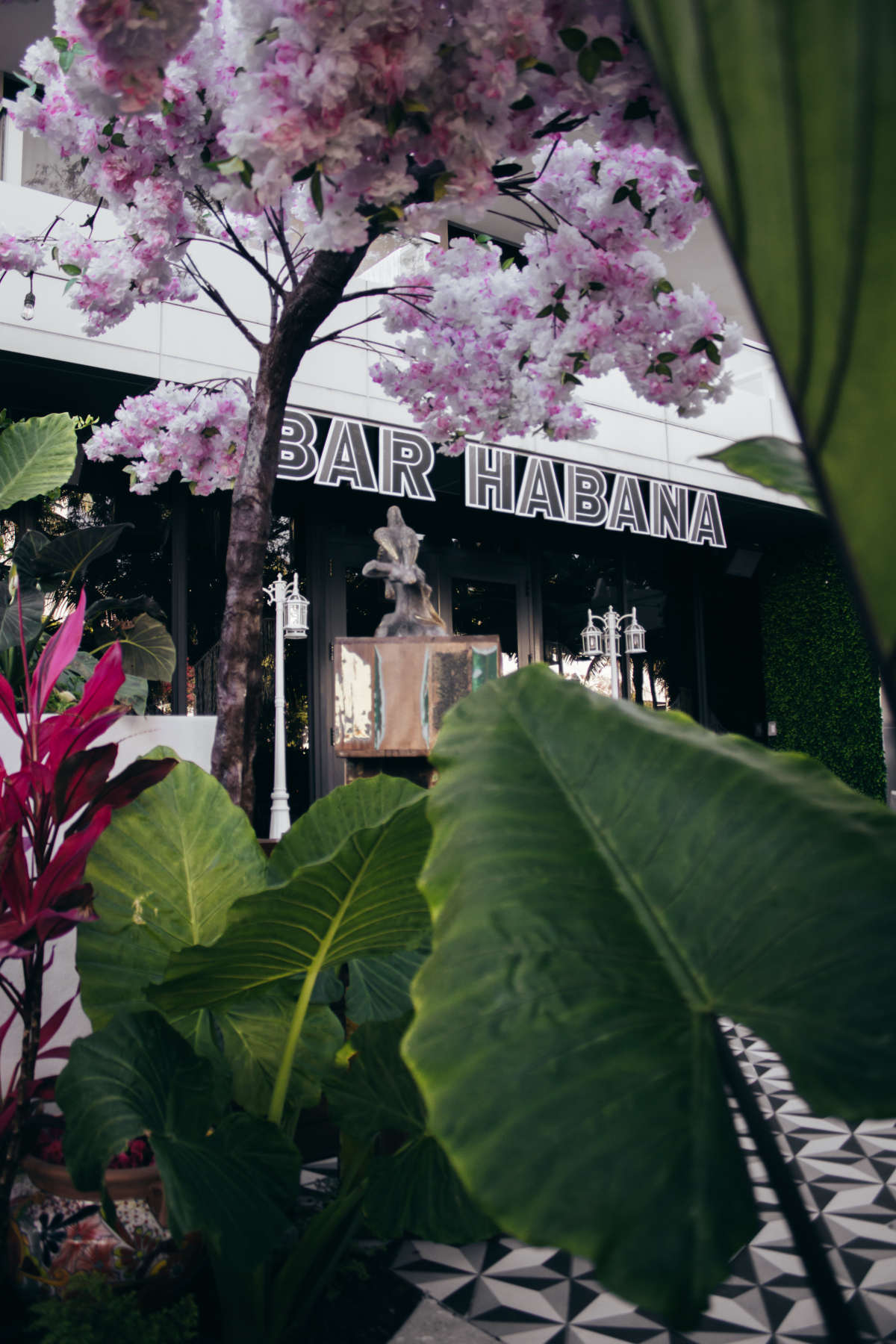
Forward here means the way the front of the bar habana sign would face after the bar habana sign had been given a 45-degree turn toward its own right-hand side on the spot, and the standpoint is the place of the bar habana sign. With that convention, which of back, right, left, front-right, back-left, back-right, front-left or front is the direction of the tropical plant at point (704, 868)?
front

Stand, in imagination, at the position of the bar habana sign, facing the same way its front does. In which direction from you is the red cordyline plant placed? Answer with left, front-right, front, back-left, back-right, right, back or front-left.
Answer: front-right

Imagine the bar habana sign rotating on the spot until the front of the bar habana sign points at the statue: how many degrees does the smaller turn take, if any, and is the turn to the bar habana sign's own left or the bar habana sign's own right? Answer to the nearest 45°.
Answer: approximately 45° to the bar habana sign's own right

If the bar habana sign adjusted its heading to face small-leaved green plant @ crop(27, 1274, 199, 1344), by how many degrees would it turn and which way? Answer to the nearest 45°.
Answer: approximately 45° to its right

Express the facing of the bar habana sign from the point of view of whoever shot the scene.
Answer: facing the viewer and to the right of the viewer

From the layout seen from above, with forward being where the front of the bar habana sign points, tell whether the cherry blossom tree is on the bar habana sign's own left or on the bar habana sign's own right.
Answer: on the bar habana sign's own right
